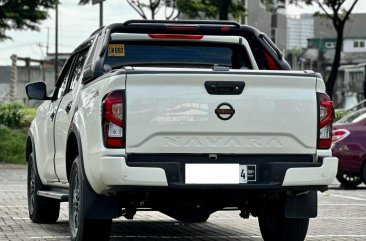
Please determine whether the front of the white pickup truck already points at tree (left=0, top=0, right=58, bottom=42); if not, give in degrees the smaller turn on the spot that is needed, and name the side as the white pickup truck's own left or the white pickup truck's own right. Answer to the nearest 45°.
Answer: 0° — it already faces it

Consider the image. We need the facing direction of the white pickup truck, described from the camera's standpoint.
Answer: facing away from the viewer

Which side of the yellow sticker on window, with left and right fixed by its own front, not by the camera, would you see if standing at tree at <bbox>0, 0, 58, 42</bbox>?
back

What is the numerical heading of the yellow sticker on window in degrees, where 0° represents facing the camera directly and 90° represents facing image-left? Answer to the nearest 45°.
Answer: approximately 0°

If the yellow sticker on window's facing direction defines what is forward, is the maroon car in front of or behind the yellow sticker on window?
behind
